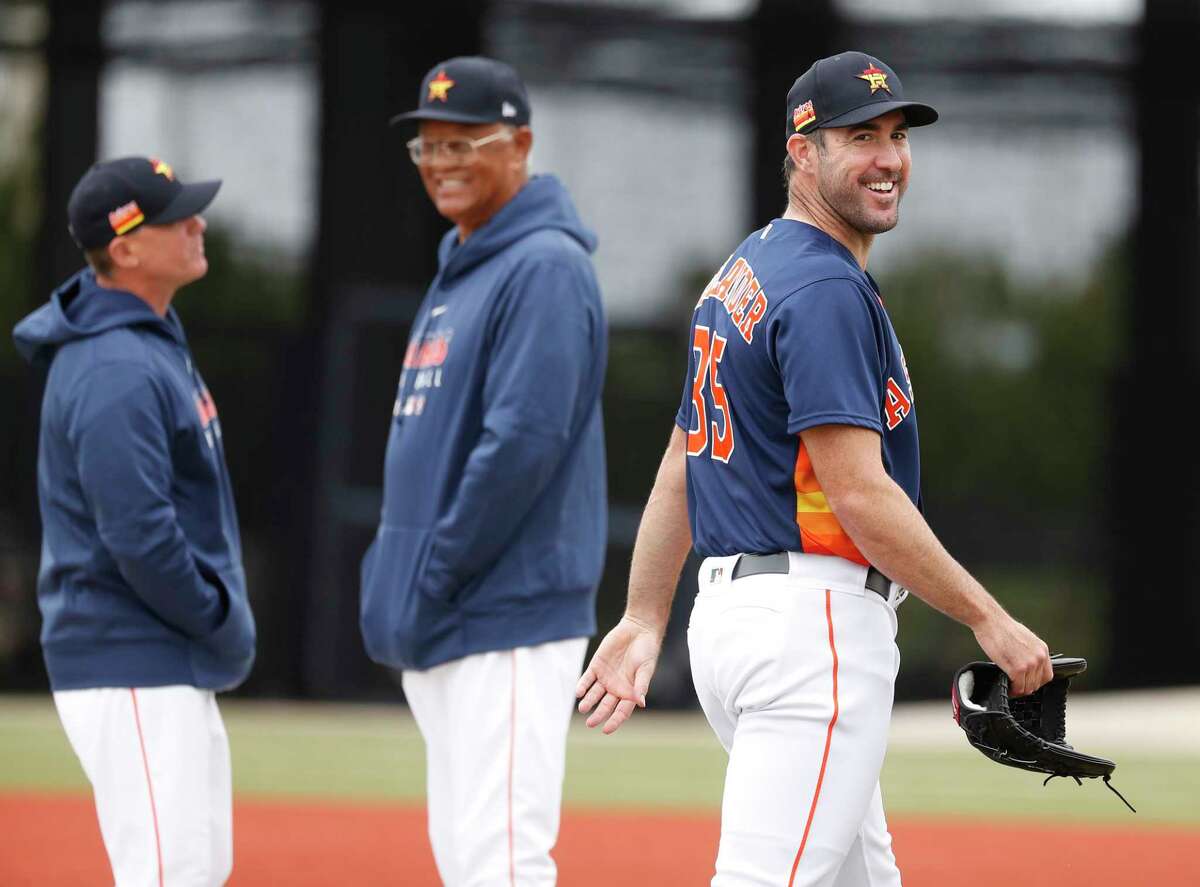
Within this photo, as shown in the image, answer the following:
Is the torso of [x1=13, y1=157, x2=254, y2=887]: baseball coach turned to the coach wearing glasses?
yes

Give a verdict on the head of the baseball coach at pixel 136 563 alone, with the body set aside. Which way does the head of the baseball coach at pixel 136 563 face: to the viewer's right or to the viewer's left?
to the viewer's right

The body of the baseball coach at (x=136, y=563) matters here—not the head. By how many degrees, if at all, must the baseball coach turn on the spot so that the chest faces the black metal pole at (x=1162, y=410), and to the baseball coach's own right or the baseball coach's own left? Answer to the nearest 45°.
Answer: approximately 45° to the baseball coach's own left

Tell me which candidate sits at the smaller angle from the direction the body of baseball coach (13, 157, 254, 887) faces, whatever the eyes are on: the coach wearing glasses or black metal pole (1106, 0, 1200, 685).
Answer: the coach wearing glasses

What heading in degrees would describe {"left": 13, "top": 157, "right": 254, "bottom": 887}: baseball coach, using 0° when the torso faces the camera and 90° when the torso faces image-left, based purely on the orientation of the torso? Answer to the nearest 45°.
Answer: approximately 270°
